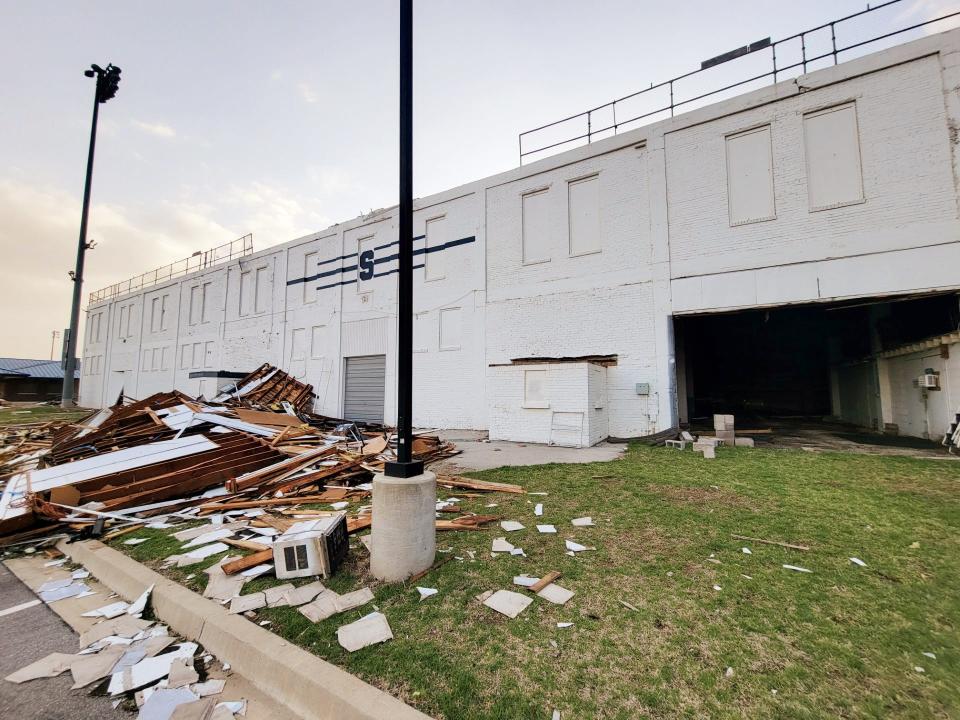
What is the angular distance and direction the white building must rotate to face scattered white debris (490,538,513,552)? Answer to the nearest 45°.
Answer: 0° — it already faces it

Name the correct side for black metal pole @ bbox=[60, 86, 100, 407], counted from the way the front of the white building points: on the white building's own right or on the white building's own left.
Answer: on the white building's own right

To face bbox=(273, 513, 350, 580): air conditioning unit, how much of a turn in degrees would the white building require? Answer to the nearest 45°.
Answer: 0° — it already faces it

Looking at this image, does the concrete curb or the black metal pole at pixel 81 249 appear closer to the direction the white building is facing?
the concrete curb

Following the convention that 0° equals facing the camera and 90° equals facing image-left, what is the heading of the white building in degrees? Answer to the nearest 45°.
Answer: approximately 45°

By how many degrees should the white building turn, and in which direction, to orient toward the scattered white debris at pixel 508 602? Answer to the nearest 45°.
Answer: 0° — it already faces it

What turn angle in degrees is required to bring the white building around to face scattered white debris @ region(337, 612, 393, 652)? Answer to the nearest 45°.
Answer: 0° — it already faces it
